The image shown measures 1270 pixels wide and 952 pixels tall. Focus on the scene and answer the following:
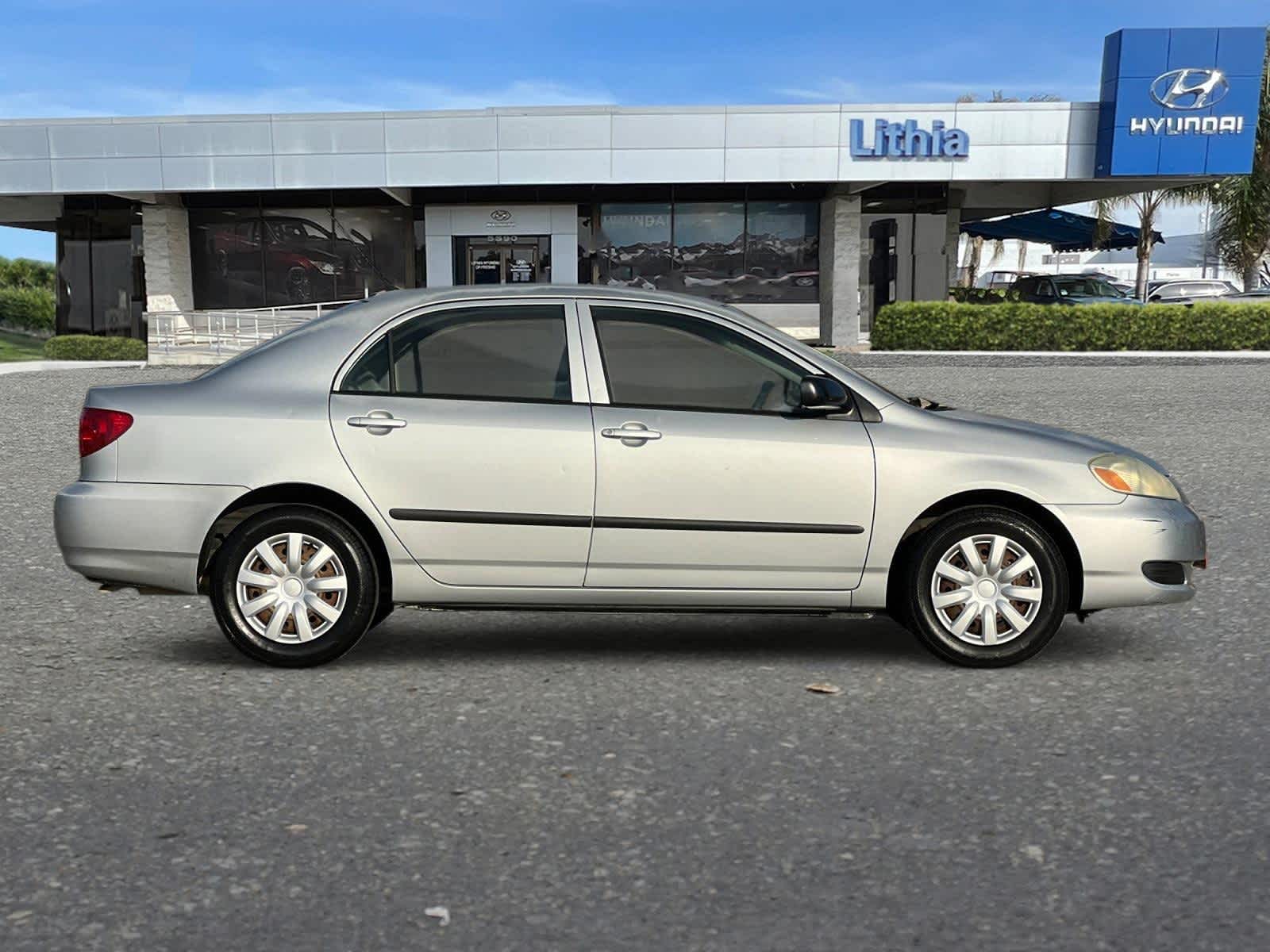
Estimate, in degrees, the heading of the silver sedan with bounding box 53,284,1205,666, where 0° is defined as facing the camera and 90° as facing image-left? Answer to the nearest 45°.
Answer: approximately 270°

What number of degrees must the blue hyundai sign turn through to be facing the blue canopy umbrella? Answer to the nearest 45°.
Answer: approximately 180°

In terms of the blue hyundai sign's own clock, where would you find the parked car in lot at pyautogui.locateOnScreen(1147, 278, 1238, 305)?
The parked car in lot is roughly at 6 o'clock from the blue hyundai sign.

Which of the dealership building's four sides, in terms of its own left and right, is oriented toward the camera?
front

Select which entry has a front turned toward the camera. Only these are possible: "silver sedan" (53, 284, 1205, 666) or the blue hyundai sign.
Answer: the blue hyundai sign

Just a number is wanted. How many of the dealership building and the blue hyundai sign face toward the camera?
2

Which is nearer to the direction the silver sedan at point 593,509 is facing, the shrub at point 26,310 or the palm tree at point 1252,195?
the palm tree

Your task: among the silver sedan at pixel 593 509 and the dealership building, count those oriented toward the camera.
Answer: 1

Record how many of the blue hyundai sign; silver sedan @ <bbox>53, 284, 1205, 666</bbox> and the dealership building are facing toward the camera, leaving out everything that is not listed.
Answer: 2

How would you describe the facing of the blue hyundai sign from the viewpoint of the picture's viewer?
facing the viewer
